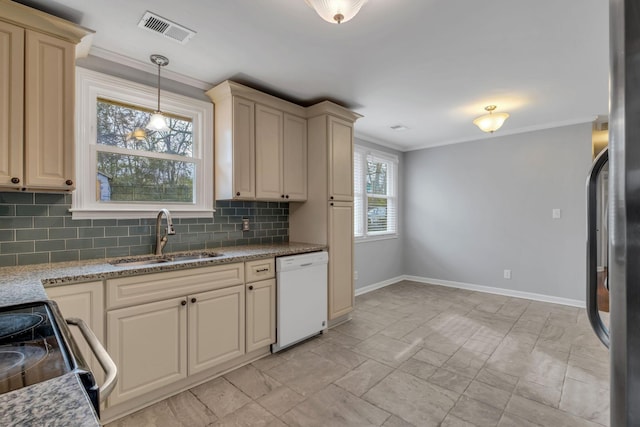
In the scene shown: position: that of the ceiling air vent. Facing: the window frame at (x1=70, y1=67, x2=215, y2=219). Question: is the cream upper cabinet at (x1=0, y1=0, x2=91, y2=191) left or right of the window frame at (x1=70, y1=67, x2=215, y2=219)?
left

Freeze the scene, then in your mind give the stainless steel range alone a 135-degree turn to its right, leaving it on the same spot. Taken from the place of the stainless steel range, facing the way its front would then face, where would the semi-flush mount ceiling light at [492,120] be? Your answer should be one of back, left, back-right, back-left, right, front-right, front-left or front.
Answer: back-left

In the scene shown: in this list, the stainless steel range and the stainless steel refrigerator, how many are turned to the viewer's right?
1

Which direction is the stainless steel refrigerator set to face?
to the viewer's left

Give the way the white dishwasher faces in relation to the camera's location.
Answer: facing the viewer and to the right of the viewer

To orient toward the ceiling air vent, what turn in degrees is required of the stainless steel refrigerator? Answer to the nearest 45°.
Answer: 0° — it already faces it

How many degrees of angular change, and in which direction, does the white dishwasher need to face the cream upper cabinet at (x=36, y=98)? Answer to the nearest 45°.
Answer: approximately 90° to its right

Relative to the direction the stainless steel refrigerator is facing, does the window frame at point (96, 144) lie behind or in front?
in front

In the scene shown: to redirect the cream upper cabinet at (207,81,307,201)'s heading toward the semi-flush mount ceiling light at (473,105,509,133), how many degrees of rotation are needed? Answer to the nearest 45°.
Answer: approximately 45° to its left

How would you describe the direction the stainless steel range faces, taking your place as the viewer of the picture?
facing to the right of the viewer

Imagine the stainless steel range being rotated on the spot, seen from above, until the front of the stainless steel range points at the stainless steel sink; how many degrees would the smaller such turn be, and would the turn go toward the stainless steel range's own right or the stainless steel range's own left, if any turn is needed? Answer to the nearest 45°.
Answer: approximately 45° to the stainless steel range's own left

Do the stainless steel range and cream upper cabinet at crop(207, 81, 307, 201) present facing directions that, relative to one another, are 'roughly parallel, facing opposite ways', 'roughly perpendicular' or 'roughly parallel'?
roughly perpendicular

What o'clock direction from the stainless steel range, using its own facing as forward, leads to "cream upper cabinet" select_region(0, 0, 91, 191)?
The cream upper cabinet is roughly at 9 o'clock from the stainless steel range.

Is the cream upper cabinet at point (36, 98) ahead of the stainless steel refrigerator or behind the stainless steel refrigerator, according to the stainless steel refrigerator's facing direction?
ahead

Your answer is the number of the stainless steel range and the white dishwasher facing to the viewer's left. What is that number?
0

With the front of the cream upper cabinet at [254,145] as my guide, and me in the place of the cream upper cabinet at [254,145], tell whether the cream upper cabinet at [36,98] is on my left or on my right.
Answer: on my right
